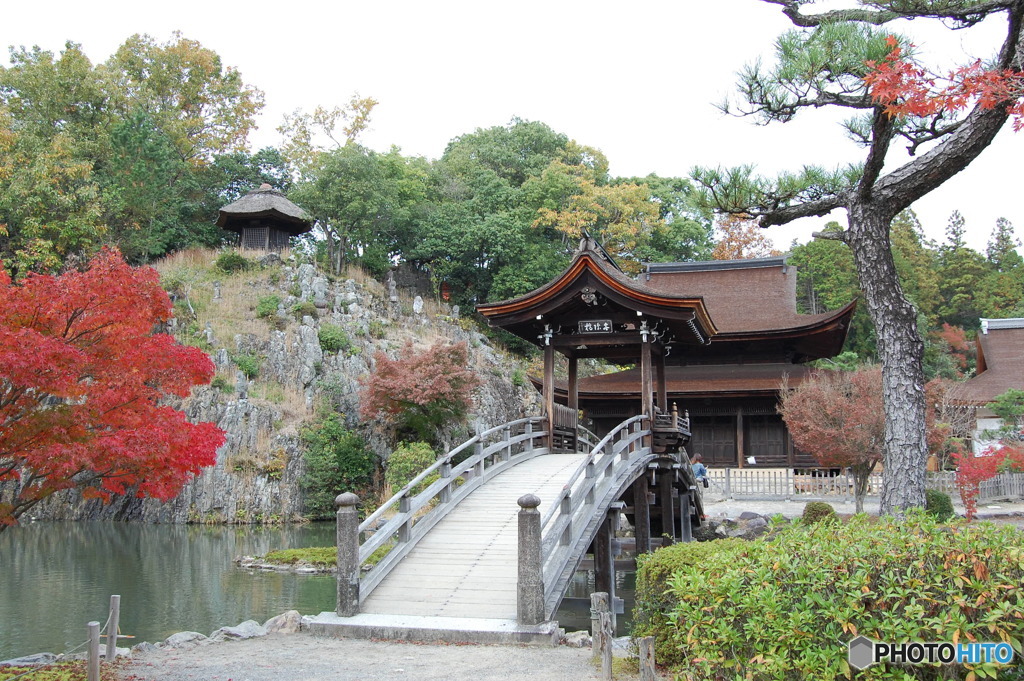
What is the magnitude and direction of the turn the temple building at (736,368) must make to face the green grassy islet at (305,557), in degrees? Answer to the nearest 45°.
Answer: approximately 45° to its right

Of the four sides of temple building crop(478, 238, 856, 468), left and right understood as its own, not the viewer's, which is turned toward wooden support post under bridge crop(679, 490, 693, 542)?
front

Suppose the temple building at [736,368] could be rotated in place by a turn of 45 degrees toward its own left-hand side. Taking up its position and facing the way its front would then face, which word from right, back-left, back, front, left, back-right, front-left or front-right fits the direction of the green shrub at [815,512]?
front-right

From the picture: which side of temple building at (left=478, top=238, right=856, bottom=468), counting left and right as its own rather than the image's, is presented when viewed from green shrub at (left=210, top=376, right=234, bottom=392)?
right

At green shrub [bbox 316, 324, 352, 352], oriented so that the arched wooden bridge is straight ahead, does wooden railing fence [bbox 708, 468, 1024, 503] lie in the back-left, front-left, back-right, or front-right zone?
front-left

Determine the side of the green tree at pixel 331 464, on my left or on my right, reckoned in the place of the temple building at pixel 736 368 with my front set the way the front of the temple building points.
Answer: on my right

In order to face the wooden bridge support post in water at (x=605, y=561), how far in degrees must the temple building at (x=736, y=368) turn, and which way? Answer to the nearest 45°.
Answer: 0° — it already faces it

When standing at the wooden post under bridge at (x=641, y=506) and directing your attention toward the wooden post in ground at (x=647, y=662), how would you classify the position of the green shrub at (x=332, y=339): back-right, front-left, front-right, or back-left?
back-right

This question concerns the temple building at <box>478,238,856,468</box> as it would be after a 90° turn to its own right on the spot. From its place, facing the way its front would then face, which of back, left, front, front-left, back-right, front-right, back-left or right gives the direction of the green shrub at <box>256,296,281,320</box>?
front

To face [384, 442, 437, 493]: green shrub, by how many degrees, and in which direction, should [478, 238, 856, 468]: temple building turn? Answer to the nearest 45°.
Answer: approximately 45° to its right

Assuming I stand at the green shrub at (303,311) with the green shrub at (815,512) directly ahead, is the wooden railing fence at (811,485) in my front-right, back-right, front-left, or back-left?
front-left

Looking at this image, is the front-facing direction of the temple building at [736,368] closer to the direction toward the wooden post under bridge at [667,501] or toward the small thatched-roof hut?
the wooden post under bridge

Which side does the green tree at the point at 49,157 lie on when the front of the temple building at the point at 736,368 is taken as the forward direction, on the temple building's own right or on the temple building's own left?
on the temple building's own right

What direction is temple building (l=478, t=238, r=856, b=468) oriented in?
toward the camera

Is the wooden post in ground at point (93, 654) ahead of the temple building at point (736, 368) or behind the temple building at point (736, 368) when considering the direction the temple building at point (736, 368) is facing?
ahead

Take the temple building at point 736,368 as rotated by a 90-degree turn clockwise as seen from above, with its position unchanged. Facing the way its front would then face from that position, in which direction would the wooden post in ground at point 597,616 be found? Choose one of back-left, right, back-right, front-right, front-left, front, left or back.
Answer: left

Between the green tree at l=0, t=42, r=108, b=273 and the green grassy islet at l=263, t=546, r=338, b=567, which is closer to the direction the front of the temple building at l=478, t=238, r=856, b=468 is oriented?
the green grassy islet

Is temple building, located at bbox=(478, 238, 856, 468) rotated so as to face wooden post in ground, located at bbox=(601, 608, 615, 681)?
yes
